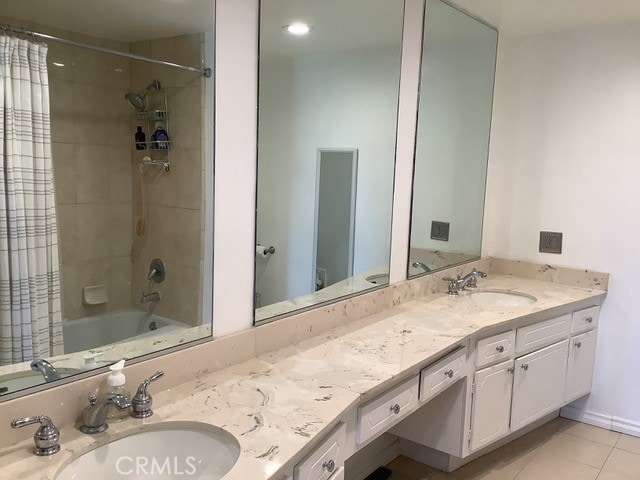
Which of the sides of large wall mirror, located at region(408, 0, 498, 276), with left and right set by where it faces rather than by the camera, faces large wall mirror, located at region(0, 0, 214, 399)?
right

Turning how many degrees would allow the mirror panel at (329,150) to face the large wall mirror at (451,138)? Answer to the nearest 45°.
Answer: approximately 90° to its left

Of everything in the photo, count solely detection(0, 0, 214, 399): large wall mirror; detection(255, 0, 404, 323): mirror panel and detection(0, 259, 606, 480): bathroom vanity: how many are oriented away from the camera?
0

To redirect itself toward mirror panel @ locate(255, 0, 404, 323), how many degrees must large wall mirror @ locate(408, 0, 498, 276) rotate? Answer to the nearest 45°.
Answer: approximately 90° to its right

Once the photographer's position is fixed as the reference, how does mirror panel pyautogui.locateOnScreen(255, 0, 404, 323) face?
facing the viewer and to the right of the viewer

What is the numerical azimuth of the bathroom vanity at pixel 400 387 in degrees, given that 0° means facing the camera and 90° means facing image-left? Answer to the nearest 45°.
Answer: approximately 315°

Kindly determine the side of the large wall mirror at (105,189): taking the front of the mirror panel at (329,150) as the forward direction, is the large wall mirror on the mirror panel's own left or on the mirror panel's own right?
on the mirror panel's own right

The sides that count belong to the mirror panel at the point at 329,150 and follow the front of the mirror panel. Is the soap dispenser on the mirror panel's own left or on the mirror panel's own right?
on the mirror panel's own right
